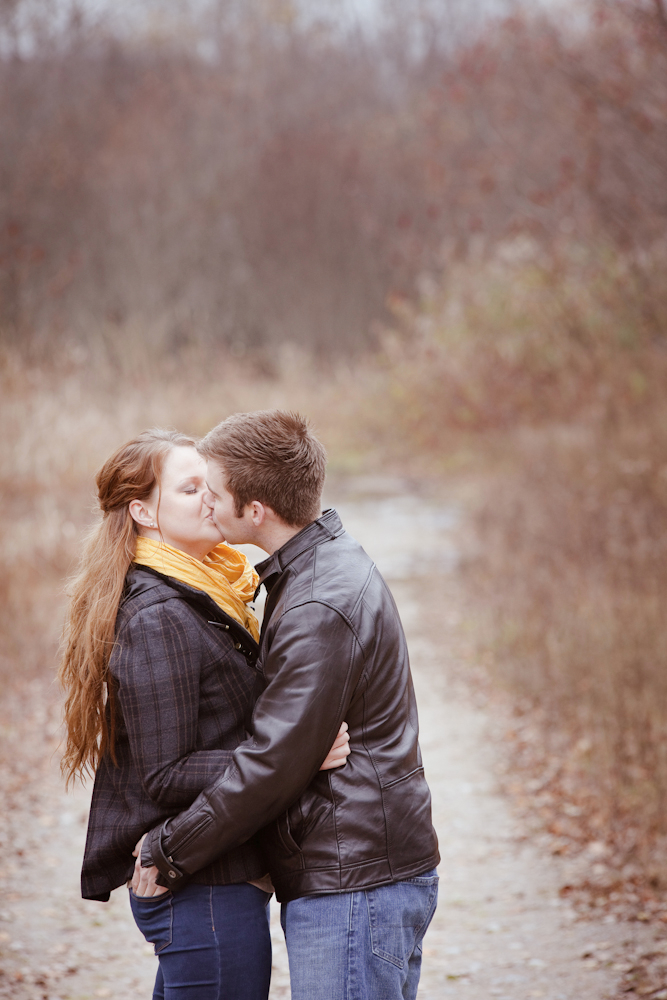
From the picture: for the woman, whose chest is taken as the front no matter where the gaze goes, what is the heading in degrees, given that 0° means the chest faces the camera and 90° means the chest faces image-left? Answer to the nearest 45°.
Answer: approximately 270°
